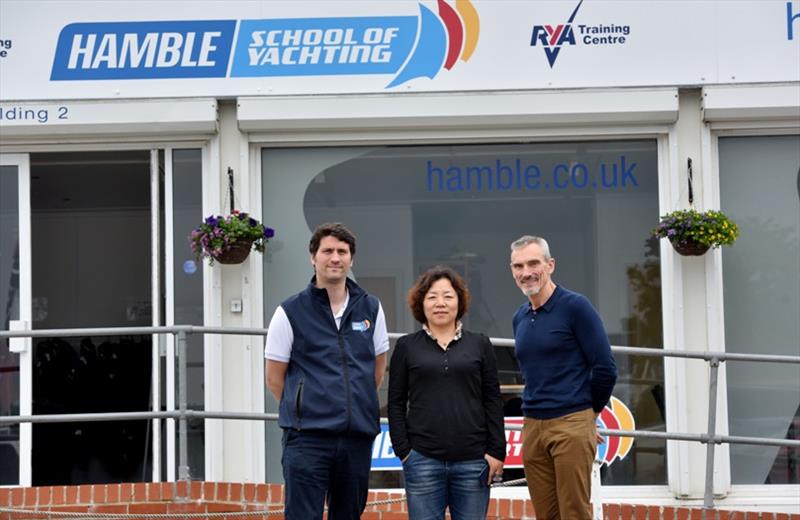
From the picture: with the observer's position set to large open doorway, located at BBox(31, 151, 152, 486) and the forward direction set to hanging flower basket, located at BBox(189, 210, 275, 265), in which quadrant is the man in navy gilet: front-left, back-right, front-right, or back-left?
front-right

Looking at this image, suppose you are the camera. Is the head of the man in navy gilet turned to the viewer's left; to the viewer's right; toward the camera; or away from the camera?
toward the camera

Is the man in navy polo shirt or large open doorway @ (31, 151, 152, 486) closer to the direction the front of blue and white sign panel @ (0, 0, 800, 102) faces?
the man in navy polo shirt

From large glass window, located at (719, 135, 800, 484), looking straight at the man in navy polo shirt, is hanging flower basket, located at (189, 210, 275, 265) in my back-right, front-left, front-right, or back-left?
front-right

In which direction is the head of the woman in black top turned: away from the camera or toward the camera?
toward the camera

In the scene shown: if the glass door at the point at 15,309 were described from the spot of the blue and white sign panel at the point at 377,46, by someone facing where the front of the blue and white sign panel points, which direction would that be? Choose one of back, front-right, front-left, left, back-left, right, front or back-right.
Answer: right

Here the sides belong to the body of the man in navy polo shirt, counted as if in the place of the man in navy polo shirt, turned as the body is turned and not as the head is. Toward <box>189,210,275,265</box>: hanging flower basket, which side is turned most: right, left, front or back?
right

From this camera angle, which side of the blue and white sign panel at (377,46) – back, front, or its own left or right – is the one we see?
front

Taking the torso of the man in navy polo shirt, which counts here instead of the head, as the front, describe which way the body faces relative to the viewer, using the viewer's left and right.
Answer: facing the viewer and to the left of the viewer

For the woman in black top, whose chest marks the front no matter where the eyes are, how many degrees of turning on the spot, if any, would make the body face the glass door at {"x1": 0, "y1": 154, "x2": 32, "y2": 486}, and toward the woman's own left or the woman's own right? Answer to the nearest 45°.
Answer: approximately 135° to the woman's own right

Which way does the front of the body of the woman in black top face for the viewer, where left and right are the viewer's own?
facing the viewer

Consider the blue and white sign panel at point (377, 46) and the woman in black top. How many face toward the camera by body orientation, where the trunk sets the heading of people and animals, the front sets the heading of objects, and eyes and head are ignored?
2
